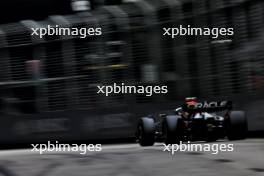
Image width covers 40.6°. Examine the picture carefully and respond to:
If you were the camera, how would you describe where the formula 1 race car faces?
facing away from the viewer and to the left of the viewer
